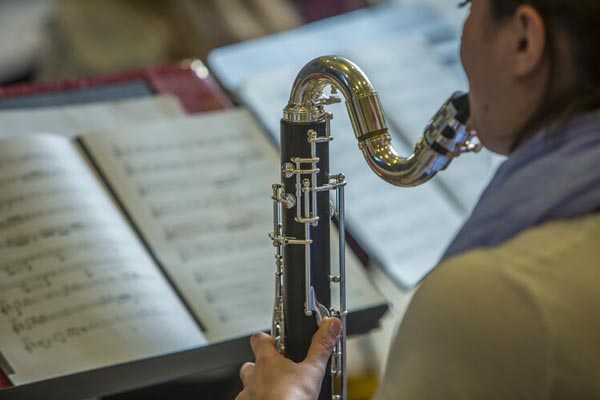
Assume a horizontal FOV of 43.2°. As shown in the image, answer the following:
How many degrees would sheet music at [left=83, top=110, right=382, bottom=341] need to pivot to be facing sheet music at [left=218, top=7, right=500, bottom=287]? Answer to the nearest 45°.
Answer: approximately 90° to its left

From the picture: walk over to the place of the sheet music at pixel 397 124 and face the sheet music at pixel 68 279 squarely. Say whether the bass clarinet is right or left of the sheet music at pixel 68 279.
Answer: left

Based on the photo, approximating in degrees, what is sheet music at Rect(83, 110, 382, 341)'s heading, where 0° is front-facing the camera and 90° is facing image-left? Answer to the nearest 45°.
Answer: approximately 315°
